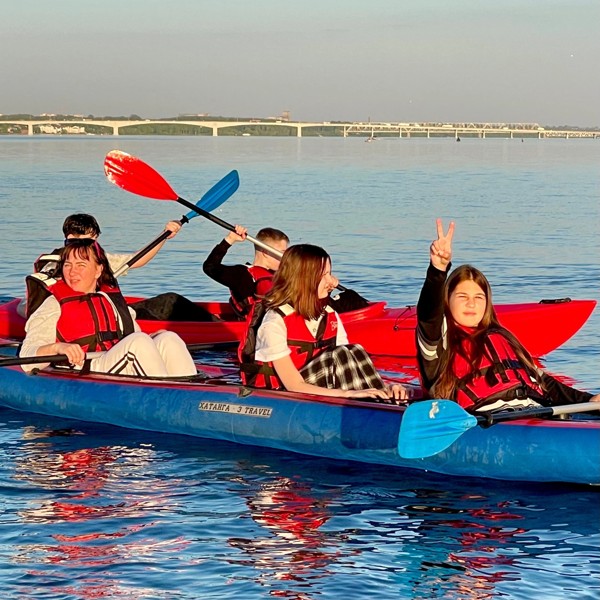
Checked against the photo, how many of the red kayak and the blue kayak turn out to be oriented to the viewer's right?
2

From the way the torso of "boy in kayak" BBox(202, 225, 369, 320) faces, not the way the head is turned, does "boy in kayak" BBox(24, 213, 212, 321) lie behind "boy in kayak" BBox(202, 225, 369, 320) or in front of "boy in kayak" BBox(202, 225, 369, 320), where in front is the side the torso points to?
behind

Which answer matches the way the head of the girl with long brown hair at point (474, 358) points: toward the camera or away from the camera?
toward the camera

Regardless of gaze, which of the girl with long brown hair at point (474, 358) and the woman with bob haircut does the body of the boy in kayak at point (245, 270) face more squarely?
the girl with long brown hair

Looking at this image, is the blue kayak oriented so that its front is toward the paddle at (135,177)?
no

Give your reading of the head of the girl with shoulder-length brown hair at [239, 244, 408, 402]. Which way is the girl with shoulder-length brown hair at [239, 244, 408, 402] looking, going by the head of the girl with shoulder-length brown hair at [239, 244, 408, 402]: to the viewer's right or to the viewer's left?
to the viewer's right

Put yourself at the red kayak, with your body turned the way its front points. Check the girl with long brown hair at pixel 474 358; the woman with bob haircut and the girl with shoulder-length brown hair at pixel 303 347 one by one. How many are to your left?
0

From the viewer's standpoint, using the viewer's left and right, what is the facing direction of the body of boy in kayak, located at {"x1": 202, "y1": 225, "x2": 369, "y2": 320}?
facing to the right of the viewer

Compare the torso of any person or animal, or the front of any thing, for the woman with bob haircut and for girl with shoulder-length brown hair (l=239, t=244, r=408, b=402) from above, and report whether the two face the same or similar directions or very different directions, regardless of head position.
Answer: same or similar directions

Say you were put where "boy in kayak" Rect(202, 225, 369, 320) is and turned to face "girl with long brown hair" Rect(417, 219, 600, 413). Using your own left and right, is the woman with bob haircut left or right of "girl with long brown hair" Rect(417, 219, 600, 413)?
right

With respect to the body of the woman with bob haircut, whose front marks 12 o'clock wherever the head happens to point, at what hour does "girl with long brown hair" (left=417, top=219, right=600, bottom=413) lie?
The girl with long brown hair is roughly at 12 o'clock from the woman with bob haircut.

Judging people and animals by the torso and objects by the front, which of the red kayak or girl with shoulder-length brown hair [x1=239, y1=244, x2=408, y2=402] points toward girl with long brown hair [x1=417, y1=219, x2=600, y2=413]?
girl with shoulder-length brown hair [x1=239, y1=244, x2=408, y2=402]

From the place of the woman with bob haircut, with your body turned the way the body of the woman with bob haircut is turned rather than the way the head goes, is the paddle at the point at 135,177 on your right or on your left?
on your left

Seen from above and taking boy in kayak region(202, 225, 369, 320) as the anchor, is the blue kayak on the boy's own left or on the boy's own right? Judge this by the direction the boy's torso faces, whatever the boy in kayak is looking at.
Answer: on the boy's own right

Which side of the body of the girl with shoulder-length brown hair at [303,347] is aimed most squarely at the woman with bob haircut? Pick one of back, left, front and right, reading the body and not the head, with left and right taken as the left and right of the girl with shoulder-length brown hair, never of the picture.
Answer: back

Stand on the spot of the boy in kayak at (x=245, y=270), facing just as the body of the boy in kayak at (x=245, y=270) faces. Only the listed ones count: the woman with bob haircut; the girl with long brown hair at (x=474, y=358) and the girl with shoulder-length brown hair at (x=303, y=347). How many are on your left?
0

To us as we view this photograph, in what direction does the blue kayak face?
facing to the right of the viewer

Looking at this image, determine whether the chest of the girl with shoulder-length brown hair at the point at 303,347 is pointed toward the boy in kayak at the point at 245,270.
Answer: no

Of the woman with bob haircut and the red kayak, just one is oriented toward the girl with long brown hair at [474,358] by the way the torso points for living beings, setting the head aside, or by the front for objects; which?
the woman with bob haircut

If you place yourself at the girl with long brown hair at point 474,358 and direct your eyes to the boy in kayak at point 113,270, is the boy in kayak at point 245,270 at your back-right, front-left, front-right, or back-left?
front-right

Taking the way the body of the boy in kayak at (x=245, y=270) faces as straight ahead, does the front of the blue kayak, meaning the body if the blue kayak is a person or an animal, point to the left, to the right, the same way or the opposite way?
the same way
